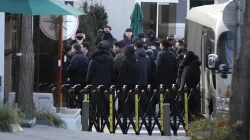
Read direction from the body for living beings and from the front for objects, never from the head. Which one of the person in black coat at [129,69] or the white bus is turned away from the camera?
the person in black coat

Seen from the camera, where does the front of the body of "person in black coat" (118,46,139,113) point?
away from the camera

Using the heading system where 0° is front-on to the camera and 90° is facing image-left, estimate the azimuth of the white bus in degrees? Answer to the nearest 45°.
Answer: approximately 315°

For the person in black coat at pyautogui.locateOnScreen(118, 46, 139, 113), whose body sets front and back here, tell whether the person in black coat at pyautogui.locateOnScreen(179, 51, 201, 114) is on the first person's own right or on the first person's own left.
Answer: on the first person's own right

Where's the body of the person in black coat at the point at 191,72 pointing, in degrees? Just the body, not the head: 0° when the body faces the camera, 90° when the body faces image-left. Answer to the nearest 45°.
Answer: approximately 180°

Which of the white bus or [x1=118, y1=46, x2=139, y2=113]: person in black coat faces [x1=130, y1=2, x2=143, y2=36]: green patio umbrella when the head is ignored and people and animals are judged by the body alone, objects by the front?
the person in black coat

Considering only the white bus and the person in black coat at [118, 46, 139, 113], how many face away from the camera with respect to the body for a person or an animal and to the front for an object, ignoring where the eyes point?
1

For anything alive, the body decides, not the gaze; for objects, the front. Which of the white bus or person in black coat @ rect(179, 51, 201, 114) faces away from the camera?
the person in black coat

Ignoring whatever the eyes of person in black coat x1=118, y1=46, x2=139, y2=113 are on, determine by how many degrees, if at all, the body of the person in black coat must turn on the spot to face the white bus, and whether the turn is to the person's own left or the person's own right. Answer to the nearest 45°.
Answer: approximately 45° to the person's own right
